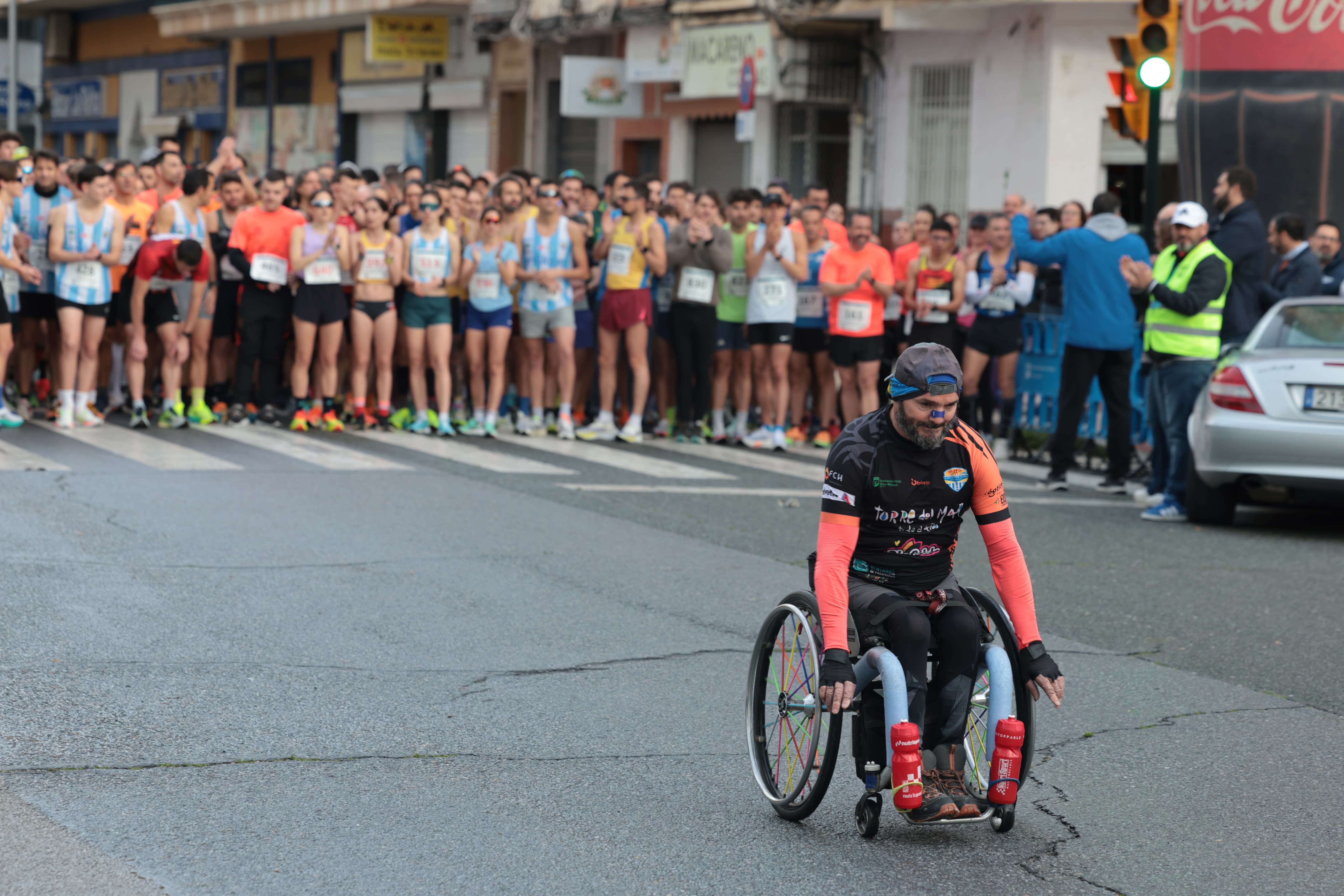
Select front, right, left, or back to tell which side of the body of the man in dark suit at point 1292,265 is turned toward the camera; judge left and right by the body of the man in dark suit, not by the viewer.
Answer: left

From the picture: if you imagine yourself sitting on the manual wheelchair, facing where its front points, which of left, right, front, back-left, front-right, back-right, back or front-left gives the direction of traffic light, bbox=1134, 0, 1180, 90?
back-left

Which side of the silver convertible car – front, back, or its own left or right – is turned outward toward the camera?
back

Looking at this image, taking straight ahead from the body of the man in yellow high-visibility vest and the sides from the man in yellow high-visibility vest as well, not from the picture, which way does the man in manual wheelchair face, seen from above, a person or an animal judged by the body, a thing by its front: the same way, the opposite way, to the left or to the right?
to the left

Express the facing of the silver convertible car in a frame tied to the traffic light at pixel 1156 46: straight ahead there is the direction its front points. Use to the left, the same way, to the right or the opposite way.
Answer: the opposite way

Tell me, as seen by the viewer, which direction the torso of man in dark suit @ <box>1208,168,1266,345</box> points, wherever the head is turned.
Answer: to the viewer's left

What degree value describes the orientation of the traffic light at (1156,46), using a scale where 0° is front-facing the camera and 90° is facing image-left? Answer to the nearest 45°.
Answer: approximately 0°

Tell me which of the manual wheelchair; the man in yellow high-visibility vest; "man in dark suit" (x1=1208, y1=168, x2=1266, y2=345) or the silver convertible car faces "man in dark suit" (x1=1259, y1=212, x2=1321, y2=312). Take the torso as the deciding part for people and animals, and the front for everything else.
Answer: the silver convertible car

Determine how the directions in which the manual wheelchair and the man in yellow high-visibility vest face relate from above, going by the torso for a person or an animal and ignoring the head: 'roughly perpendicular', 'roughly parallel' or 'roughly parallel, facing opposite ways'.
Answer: roughly perpendicular

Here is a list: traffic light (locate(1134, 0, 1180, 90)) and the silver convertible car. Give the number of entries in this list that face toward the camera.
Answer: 1

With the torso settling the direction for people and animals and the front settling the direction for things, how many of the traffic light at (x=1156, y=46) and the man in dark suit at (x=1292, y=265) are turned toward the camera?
1

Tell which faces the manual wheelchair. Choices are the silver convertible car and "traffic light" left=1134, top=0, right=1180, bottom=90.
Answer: the traffic light

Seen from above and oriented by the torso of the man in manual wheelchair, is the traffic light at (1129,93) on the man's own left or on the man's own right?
on the man's own left
